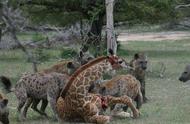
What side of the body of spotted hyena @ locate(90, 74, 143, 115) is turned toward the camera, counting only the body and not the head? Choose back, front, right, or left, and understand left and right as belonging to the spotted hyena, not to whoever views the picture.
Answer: left

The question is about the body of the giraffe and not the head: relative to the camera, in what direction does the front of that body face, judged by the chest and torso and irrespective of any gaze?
to the viewer's right

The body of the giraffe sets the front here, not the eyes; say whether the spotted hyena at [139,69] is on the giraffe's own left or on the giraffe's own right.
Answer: on the giraffe's own left

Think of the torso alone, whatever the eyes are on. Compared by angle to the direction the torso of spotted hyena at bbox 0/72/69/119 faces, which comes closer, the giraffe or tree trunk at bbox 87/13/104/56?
the giraffe

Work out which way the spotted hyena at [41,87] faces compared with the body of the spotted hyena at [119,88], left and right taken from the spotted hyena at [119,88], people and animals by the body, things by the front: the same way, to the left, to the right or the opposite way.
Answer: the opposite way

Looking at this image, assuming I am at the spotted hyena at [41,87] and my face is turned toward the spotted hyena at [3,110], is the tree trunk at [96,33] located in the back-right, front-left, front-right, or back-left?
back-right

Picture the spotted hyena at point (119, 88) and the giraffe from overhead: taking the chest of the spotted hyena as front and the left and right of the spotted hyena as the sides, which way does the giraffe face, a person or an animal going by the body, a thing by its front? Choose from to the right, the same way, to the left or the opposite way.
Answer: the opposite way

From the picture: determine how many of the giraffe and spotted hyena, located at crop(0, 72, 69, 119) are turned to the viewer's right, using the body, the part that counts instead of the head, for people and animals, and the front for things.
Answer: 2

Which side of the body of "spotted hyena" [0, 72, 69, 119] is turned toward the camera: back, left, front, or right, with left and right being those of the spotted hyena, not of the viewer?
right
